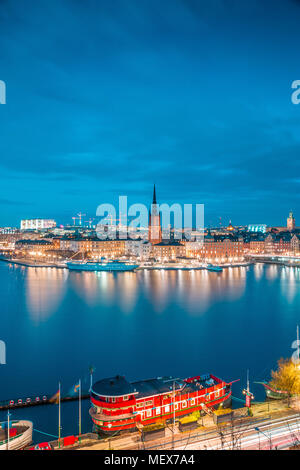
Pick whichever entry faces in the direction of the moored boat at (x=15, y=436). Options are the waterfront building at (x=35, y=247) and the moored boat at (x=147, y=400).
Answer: the waterfront building

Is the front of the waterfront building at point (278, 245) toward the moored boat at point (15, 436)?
yes

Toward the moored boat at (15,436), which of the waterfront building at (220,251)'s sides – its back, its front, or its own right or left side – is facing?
front

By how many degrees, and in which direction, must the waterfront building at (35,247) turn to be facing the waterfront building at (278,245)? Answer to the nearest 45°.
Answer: approximately 90° to its left

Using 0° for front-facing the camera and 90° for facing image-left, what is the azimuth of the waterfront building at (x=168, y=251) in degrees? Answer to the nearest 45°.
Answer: approximately 0°

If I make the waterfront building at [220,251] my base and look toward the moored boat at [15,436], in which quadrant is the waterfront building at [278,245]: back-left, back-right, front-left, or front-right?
back-left

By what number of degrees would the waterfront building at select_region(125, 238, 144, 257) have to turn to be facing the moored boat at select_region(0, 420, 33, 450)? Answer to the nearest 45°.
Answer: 0° — it already faces it

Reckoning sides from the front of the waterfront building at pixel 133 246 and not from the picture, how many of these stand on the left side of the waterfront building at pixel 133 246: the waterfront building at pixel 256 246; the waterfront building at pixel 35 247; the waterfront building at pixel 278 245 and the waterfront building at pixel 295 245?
3

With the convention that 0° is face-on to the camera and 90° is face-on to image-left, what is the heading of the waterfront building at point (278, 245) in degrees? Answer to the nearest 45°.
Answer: approximately 0°

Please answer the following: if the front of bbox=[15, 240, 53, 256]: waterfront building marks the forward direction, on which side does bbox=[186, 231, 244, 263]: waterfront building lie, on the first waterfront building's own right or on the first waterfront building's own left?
on the first waterfront building's own left

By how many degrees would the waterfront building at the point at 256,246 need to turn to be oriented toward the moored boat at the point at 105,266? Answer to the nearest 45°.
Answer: approximately 45° to its right
